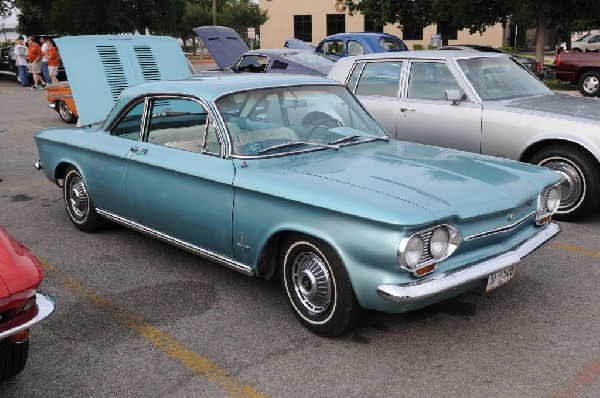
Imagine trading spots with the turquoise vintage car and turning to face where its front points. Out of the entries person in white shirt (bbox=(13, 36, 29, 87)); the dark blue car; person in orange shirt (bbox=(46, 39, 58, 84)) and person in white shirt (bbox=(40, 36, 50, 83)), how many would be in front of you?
0

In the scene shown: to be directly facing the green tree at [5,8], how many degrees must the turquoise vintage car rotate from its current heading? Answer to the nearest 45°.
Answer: approximately 180°

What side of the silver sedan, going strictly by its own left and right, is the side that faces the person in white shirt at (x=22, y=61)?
back

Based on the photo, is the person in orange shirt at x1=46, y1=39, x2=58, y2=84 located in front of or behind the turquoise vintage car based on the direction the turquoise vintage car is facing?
behind

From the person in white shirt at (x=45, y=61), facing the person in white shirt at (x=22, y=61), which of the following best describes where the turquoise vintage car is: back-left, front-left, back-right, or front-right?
back-left

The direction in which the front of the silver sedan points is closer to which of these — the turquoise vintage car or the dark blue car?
the turquoise vintage car

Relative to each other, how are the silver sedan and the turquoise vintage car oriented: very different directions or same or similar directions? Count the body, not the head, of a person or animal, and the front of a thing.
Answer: same or similar directions

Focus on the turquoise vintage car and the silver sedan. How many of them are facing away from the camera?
0

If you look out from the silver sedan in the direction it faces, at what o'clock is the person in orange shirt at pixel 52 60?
The person in orange shirt is roughly at 6 o'clock from the silver sedan.

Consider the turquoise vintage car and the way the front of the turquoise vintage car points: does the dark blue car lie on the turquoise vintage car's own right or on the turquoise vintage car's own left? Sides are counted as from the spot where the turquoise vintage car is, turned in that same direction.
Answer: on the turquoise vintage car's own left

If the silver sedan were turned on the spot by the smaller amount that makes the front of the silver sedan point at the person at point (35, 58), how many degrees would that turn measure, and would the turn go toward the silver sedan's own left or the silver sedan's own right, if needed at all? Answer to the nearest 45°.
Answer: approximately 180°

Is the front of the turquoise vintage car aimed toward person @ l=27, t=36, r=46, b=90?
no

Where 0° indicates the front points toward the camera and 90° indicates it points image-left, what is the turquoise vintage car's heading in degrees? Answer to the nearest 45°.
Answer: approximately 315°

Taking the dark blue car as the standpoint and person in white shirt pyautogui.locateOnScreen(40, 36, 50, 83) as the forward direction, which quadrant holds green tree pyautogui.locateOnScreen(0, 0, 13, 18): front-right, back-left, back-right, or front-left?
front-right

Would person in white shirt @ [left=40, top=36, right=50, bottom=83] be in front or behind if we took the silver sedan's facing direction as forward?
behind

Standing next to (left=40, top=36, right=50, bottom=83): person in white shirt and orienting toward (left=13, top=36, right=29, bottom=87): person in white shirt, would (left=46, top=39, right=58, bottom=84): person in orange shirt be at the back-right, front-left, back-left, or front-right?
back-left

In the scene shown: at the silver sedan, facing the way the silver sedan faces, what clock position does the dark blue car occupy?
The dark blue car is roughly at 7 o'clock from the silver sedan.

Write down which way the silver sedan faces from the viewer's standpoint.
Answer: facing the viewer and to the right of the viewer
